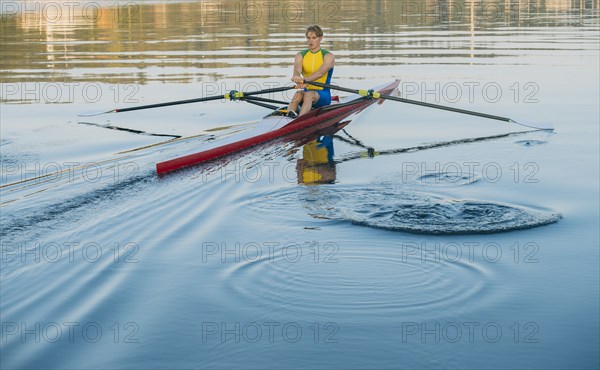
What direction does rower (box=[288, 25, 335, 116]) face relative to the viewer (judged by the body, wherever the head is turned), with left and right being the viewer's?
facing the viewer and to the left of the viewer
